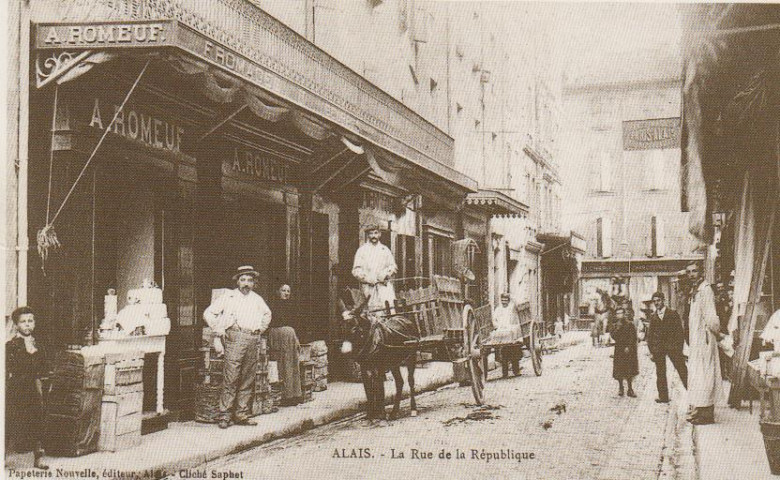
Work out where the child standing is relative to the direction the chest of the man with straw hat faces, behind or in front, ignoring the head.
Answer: in front

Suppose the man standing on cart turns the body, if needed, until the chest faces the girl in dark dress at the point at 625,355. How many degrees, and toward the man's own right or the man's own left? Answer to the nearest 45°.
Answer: approximately 135° to the man's own left

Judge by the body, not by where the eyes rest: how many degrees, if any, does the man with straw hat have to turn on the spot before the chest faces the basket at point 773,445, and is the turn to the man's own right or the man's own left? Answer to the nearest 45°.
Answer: approximately 45° to the man's own left

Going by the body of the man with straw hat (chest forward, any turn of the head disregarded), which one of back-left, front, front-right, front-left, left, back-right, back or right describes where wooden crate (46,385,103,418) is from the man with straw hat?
front-right

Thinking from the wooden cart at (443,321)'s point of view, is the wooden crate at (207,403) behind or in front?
in front

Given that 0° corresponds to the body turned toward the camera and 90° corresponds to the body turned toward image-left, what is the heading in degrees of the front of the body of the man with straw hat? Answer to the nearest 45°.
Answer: approximately 0°

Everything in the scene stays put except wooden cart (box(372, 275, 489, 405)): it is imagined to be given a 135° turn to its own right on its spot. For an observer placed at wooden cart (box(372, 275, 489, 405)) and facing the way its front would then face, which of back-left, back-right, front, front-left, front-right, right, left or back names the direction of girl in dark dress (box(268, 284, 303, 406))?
left

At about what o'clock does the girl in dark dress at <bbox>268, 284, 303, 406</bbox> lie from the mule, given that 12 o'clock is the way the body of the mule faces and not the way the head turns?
The girl in dark dress is roughly at 3 o'clock from the mule.
